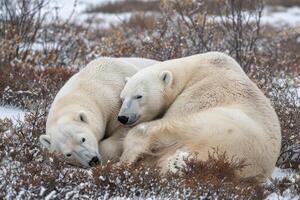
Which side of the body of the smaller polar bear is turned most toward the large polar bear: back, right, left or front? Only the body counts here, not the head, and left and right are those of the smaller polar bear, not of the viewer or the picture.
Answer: left

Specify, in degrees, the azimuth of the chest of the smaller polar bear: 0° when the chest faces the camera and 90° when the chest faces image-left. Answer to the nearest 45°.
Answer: approximately 45°
